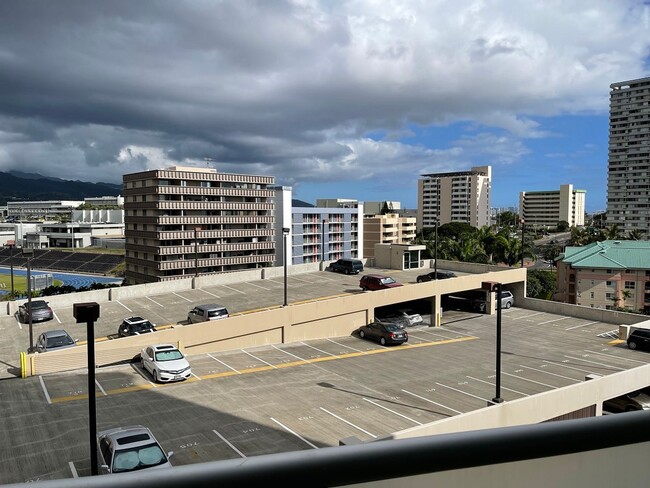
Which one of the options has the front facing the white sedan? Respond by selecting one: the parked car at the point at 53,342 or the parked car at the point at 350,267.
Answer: the parked car at the point at 53,342

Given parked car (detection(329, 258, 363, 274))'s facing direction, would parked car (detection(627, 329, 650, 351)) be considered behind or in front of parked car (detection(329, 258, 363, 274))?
behind

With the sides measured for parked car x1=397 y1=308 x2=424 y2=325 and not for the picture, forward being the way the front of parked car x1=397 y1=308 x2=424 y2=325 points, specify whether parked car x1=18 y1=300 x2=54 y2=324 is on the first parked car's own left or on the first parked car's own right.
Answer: on the first parked car's own right

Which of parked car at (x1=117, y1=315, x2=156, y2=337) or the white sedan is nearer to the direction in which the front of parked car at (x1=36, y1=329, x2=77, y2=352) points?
the white sedan

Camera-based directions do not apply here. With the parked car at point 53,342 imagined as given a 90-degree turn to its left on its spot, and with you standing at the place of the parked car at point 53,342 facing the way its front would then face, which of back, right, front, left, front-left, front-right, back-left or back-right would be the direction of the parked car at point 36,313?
front-left

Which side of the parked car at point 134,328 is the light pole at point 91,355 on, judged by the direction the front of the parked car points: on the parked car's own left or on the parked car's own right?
on the parked car's own right

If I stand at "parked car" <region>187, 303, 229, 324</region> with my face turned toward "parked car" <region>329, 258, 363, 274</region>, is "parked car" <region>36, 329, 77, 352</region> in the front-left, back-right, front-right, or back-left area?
back-left
